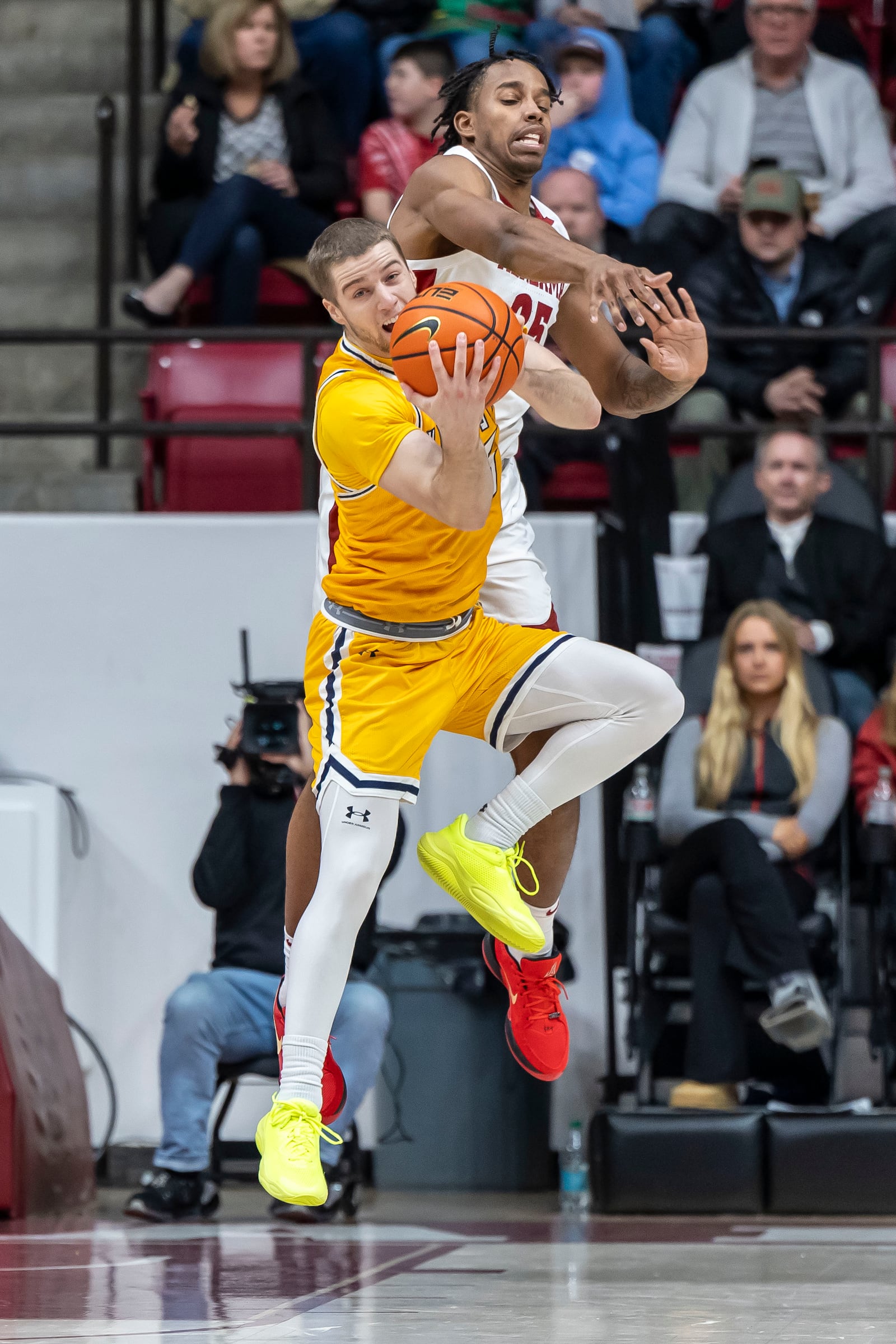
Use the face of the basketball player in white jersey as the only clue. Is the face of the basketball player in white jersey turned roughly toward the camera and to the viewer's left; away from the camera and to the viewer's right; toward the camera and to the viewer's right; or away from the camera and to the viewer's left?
toward the camera and to the viewer's right

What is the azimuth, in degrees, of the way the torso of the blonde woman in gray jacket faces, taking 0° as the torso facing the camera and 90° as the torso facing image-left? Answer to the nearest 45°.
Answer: approximately 0°

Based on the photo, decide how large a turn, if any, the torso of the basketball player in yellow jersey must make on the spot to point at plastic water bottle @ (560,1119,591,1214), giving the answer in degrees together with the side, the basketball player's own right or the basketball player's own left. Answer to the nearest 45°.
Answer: approximately 135° to the basketball player's own left

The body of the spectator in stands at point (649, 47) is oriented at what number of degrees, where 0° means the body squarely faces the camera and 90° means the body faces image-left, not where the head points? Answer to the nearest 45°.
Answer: approximately 0°

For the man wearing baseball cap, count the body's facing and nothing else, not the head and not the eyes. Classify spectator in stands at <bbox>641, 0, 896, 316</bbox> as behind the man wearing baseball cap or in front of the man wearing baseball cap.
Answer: behind

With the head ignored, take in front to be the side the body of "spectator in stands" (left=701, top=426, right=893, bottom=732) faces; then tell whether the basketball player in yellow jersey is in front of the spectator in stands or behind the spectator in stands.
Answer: in front

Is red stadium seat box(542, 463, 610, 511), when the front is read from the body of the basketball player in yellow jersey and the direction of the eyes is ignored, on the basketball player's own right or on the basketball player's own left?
on the basketball player's own left

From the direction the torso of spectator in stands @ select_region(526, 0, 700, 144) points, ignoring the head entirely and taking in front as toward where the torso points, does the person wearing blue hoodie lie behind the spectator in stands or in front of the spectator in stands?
in front

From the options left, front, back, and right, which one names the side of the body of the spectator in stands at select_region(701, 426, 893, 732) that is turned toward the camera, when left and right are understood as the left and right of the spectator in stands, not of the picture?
front

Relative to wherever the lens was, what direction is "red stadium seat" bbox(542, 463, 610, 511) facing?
facing the viewer
